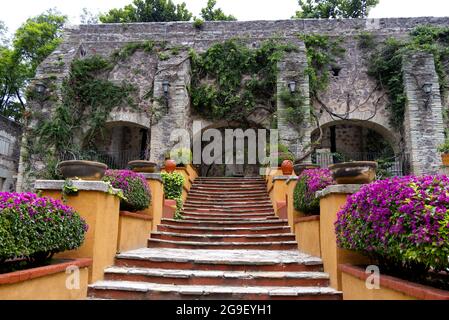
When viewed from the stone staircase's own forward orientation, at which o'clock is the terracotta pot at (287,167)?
The terracotta pot is roughly at 7 o'clock from the stone staircase.

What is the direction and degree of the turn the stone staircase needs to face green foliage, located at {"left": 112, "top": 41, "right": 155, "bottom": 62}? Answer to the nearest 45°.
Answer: approximately 135° to its right

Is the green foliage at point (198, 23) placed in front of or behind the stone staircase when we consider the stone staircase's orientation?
behind

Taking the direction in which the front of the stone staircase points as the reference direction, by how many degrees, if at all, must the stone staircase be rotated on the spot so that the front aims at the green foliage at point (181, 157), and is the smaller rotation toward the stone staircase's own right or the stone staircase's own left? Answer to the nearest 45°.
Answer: approximately 180°

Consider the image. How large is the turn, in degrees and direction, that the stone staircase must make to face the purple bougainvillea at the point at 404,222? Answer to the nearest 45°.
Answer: approximately 45° to its left

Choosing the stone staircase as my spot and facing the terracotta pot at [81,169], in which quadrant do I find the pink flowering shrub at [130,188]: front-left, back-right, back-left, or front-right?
front-right

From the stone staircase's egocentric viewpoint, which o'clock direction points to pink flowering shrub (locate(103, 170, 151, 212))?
The pink flowering shrub is roughly at 4 o'clock from the stone staircase.

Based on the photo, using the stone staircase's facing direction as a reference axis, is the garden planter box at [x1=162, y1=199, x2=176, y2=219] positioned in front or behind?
behind

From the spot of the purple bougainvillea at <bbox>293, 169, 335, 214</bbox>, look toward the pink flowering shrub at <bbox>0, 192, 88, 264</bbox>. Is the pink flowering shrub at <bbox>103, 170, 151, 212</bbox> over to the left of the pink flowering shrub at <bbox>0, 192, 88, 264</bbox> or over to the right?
right

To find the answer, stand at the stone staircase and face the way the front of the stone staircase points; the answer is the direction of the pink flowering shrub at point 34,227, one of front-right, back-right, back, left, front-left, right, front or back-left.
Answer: front-right

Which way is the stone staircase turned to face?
toward the camera

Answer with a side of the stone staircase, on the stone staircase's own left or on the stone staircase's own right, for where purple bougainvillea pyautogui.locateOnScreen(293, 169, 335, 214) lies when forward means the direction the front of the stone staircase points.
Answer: on the stone staircase's own left
